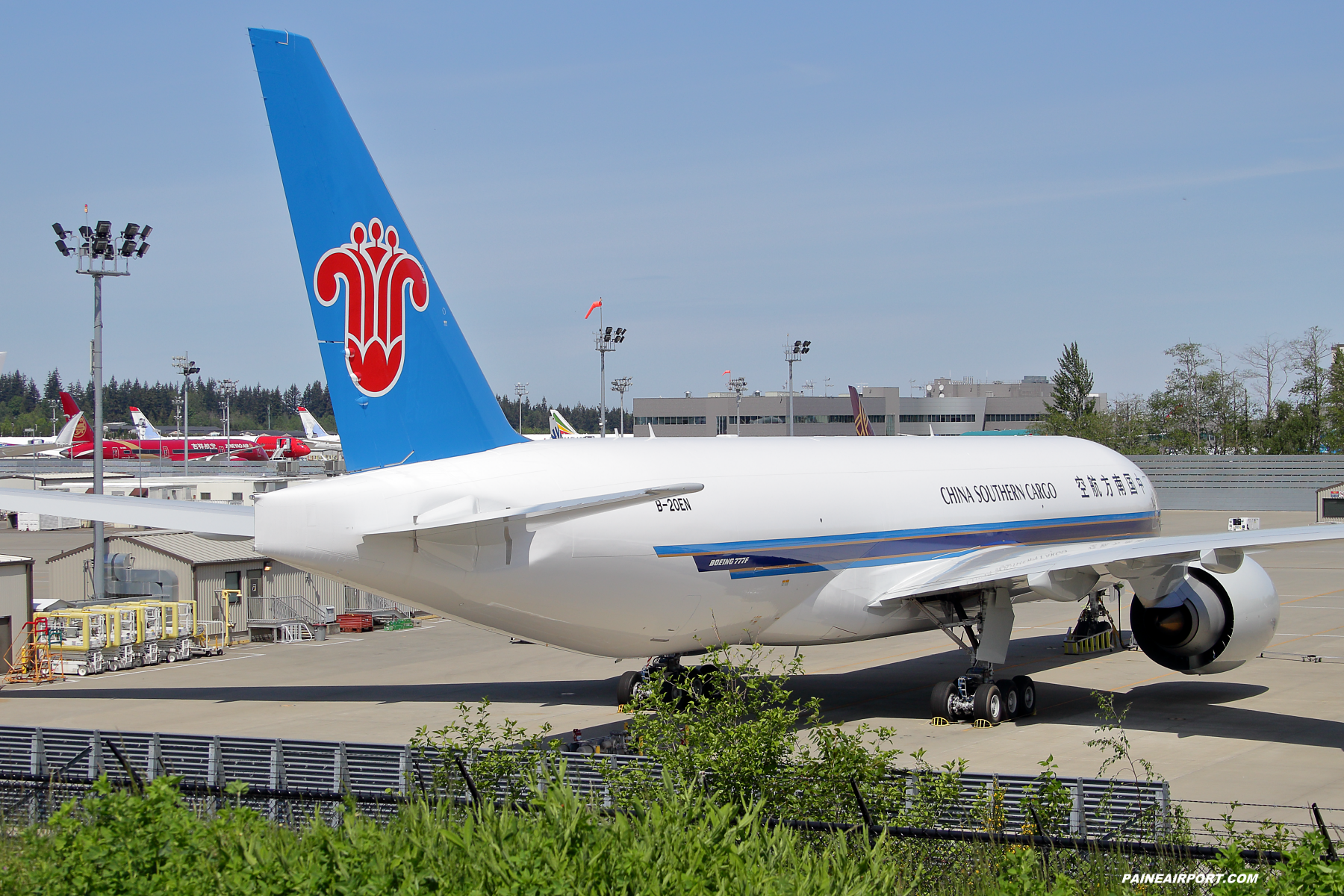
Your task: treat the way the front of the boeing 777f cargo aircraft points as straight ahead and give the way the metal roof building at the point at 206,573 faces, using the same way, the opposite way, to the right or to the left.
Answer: to the right

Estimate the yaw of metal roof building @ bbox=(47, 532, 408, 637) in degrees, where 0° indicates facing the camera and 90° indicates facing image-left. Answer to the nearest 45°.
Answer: approximately 315°

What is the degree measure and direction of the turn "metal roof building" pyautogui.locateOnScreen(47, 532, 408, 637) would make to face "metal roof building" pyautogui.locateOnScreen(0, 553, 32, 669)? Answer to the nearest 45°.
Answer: approximately 90° to its right

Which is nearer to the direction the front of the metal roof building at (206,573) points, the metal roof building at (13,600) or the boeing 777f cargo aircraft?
the boeing 777f cargo aircraft

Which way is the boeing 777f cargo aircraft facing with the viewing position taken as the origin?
facing away from the viewer and to the right of the viewer
